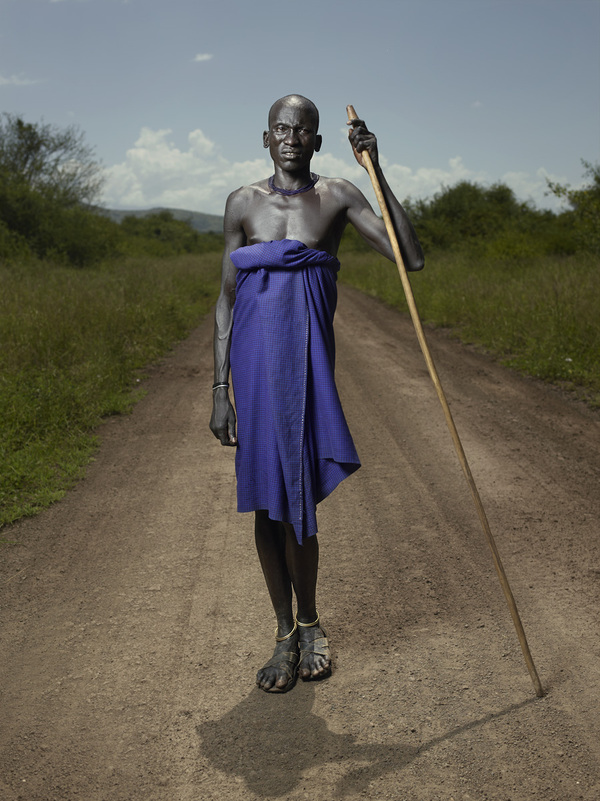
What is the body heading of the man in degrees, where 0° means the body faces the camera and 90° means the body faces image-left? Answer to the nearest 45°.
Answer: approximately 0°
